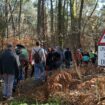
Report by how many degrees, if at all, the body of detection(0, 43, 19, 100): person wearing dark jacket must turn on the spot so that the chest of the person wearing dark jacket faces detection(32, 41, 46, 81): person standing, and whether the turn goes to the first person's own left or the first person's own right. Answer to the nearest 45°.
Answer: approximately 45° to the first person's own right

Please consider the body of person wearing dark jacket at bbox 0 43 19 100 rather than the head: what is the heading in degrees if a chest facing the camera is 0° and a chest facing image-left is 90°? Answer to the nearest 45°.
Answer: approximately 180°
